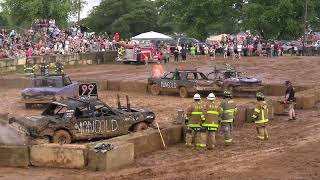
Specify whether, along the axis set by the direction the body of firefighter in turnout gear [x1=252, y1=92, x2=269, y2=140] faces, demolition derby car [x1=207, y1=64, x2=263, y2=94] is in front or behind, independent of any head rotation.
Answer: in front

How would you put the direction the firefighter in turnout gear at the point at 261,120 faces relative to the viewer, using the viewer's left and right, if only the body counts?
facing away from the viewer and to the left of the viewer
